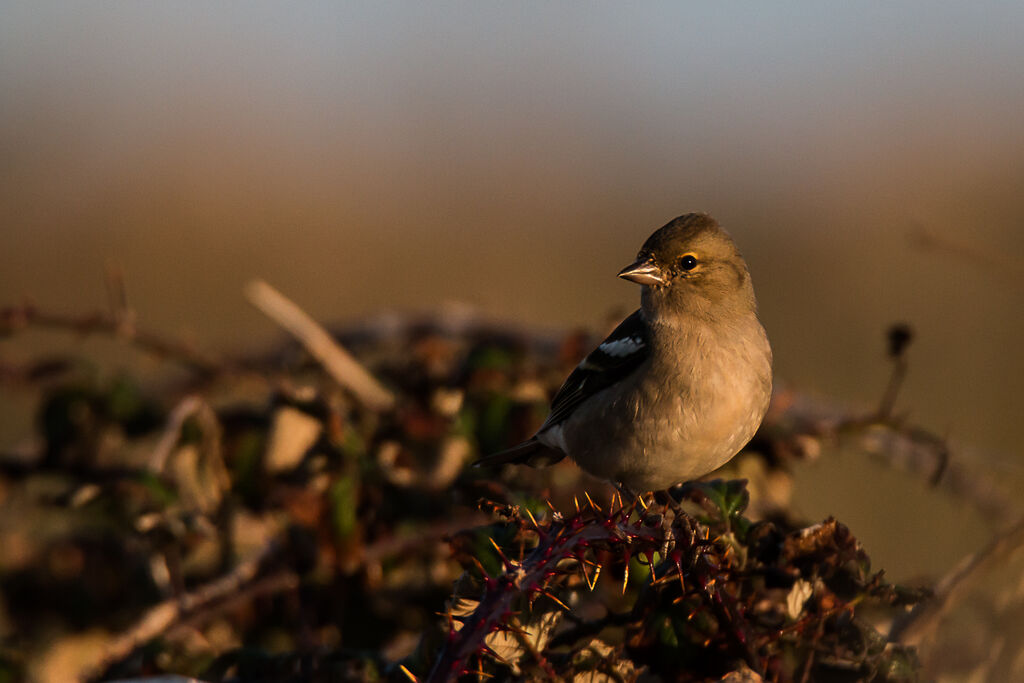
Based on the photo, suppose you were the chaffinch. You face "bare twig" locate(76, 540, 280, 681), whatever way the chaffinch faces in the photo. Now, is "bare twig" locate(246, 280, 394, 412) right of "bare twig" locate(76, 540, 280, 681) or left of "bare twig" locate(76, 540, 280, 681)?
right

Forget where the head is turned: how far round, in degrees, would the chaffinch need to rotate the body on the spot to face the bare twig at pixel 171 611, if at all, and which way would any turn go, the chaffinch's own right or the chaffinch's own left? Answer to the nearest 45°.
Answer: approximately 90° to the chaffinch's own right

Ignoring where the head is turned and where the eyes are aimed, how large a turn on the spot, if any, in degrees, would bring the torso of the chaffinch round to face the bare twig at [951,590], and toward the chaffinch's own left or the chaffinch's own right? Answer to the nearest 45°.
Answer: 0° — it already faces it

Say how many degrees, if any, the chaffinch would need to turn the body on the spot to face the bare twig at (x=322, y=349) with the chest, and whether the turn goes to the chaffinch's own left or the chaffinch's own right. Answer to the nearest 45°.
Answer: approximately 135° to the chaffinch's own right

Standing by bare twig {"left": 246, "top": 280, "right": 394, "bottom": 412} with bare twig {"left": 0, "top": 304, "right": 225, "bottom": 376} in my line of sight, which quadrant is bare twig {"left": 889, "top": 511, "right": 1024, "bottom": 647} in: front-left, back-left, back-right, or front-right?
back-left

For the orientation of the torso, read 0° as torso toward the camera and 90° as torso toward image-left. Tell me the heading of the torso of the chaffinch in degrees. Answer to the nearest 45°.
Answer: approximately 315°

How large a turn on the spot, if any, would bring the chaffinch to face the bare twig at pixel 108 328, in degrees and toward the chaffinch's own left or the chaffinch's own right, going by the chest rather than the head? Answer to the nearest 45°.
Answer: approximately 135° to the chaffinch's own right
